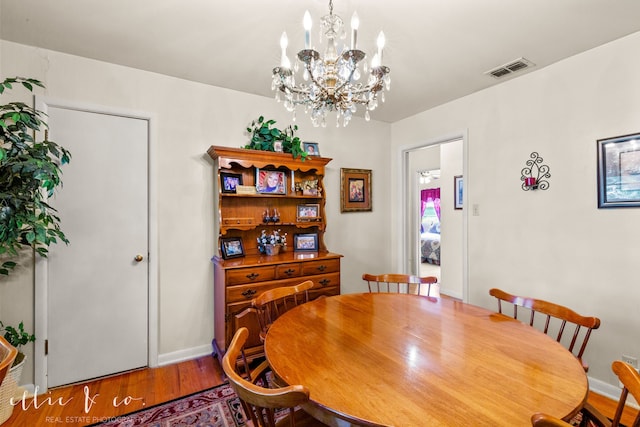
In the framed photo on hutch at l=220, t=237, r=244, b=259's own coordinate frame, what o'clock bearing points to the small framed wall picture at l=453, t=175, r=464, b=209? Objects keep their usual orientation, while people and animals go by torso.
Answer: The small framed wall picture is roughly at 10 o'clock from the framed photo on hutch.

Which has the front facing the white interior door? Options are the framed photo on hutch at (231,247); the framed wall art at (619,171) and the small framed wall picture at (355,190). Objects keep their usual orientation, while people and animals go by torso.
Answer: the framed wall art

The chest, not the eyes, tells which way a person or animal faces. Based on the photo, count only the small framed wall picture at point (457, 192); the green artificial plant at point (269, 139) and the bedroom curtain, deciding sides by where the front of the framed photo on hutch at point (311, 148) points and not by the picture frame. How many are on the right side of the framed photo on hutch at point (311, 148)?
1

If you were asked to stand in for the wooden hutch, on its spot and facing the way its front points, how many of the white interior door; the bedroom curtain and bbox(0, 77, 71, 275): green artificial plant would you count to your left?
1

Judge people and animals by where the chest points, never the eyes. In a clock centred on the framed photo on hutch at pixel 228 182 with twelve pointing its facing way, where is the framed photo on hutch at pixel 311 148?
the framed photo on hutch at pixel 311 148 is roughly at 10 o'clock from the framed photo on hutch at pixel 228 182.

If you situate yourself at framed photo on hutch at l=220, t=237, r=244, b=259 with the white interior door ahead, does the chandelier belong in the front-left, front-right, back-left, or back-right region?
back-left

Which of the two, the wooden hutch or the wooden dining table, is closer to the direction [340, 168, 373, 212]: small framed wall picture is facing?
the wooden dining table
